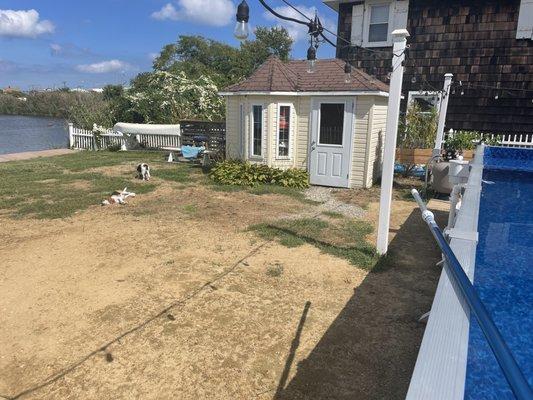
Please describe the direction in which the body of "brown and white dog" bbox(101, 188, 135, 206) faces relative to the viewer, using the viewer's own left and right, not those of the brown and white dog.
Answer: facing to the left of the viewer

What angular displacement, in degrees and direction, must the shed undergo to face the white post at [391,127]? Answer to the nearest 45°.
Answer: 0° — it already faces it

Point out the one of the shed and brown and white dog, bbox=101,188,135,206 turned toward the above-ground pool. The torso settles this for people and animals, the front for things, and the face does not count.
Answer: the shed

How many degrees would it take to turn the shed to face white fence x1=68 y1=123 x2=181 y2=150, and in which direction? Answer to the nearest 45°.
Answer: approximately 135° to its right

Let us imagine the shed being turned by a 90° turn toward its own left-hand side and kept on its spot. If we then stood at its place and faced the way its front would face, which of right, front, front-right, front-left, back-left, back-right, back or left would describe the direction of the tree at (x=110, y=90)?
back-left

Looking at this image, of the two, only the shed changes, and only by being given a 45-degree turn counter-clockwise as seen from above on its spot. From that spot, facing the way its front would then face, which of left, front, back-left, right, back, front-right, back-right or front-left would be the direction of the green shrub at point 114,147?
back

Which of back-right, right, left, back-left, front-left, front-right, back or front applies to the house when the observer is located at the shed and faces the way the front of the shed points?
back-left

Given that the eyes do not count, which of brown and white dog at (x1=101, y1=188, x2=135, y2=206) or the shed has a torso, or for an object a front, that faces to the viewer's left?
the brown and white dog

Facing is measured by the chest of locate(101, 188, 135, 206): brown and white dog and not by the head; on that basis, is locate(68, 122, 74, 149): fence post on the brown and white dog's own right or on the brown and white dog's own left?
on the brown and white dog's own right

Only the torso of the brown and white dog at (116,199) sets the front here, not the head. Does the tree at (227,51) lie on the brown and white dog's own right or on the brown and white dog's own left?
on the brown and white dog's own right

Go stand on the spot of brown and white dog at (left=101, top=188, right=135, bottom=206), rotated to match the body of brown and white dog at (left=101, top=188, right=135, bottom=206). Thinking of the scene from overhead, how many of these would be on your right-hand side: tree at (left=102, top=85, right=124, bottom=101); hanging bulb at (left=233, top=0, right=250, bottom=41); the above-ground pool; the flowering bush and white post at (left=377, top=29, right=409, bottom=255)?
2

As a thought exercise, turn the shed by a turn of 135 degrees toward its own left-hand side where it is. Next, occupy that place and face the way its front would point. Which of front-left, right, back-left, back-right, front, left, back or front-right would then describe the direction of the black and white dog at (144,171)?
back-left

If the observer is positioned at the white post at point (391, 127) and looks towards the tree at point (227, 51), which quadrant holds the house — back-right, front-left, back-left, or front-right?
front-right

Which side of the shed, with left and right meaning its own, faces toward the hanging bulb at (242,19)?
front

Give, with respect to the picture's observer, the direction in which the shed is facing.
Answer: facing the viewer

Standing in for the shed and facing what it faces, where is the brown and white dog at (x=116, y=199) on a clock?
The brown and white dog is roughly at 2 o'clock from the shed.
